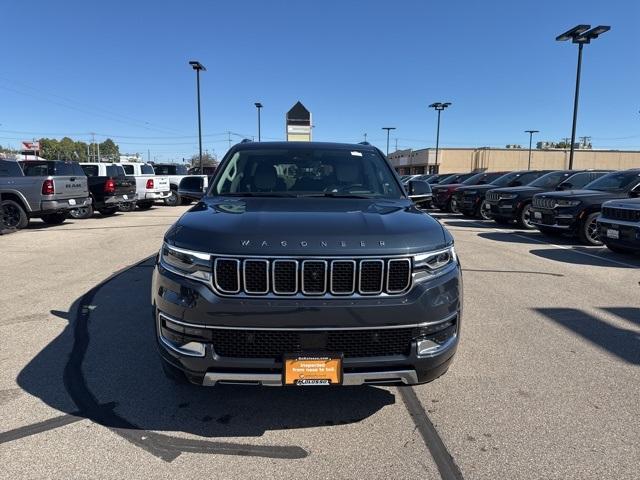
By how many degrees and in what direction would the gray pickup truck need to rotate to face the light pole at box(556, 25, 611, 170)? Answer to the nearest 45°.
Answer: approximately 135° to its right

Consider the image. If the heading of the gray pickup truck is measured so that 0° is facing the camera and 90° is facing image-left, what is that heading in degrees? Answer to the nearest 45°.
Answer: approximately 135°

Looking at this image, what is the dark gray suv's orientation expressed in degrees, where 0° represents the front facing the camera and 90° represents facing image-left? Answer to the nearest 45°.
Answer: approximately 0°

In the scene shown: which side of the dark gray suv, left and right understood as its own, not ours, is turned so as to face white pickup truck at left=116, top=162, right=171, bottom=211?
back

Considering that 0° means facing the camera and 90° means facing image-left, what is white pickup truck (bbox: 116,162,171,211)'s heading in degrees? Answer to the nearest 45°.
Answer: approximately 135°

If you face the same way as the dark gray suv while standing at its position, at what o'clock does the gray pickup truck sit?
The gray pickup truck is roughly at 5 o'clock from the dark gray suv.

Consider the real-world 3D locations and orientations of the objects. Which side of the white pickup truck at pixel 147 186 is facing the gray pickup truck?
left

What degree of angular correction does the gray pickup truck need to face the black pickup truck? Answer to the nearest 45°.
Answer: approximately 90° to its right

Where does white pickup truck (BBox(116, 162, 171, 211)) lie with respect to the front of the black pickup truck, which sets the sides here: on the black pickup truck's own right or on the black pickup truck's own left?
on the black pickup truck's own right

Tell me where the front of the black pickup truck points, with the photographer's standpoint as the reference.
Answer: facing away from the viewer and to the left of the viewer
